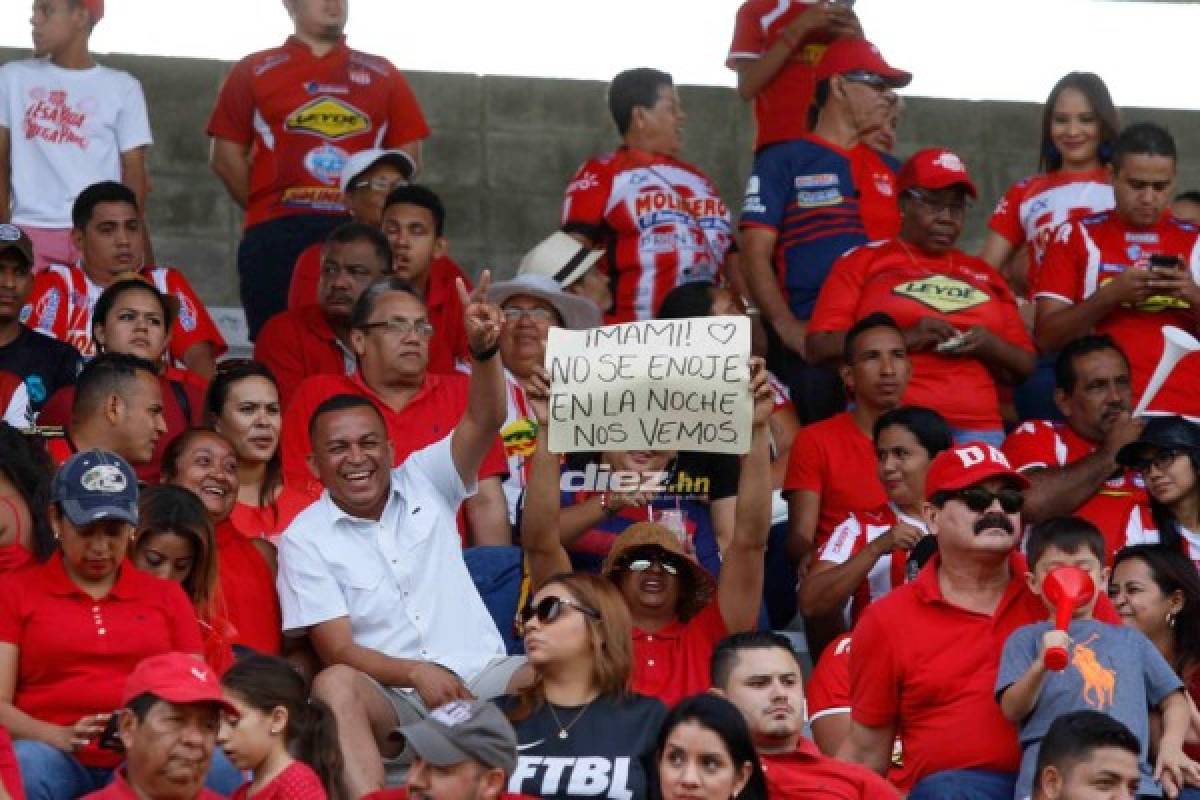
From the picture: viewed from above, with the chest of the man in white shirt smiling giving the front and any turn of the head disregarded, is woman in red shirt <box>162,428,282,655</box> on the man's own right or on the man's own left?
on the man's own right

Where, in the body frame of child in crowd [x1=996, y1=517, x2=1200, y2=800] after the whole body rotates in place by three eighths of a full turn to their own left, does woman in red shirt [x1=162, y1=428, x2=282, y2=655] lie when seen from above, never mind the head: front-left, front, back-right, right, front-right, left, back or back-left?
back-left

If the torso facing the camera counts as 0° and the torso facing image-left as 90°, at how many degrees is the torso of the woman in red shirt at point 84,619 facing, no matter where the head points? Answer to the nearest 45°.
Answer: approximately 0°

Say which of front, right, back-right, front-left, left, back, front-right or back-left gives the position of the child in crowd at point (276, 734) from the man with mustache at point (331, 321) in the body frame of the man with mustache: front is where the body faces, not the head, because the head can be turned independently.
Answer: front-right
